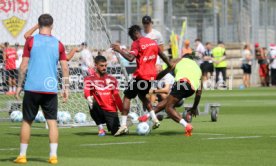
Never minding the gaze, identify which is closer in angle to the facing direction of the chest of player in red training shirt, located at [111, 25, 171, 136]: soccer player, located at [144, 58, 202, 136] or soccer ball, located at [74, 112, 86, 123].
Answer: the soccer ball

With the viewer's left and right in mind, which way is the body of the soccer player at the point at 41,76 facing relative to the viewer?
facing away from the viewer

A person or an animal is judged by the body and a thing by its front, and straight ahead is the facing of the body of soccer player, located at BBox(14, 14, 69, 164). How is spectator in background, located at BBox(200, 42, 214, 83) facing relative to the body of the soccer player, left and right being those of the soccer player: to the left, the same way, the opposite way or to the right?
the opposite way

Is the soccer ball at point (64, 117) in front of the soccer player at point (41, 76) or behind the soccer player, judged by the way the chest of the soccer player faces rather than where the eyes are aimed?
in front

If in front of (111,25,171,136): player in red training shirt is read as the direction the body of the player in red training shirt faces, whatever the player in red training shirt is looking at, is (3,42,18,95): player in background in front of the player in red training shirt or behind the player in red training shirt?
in front

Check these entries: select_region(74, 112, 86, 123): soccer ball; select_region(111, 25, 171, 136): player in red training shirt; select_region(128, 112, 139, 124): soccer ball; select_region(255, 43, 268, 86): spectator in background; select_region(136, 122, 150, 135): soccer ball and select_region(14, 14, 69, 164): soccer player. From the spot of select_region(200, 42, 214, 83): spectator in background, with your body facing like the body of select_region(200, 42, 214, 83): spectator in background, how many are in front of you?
5

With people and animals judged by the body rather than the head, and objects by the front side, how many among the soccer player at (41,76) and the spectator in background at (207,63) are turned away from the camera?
1

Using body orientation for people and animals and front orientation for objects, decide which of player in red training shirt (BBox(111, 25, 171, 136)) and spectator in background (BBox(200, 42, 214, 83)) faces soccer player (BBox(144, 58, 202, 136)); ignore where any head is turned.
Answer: the spectator in background

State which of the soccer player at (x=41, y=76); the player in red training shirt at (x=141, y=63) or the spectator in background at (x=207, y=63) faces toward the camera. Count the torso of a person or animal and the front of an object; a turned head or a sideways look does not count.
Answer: the spectator in background

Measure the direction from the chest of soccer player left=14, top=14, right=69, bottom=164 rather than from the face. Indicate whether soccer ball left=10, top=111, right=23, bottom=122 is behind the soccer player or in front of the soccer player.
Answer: in front

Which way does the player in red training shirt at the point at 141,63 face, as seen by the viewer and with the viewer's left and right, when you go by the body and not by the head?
facing away from the viewer and to the left of the viewer

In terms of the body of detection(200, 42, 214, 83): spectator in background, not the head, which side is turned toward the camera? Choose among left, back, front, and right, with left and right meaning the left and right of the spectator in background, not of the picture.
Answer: front

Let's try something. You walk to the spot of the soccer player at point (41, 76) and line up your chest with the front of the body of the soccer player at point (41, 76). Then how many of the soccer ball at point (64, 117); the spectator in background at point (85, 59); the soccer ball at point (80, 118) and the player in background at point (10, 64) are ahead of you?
4

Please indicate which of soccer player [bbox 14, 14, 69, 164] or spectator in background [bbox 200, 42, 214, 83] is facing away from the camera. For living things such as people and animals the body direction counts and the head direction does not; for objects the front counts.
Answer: the soccer player
